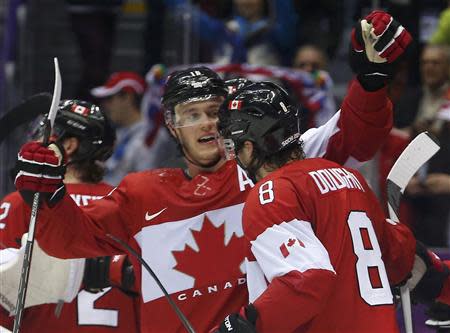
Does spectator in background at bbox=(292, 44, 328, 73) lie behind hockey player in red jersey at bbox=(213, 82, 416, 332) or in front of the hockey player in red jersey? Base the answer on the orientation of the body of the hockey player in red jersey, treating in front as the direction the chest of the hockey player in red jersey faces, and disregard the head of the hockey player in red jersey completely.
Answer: in front

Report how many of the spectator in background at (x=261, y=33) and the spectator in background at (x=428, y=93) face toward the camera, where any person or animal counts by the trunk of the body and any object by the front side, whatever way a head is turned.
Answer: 2

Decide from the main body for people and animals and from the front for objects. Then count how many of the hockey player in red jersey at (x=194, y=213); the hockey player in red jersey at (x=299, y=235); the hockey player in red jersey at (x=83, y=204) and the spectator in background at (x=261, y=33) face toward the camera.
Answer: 2

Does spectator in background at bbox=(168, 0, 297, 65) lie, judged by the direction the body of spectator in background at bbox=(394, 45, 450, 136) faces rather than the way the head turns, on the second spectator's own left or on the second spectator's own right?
on the second spectator's own right

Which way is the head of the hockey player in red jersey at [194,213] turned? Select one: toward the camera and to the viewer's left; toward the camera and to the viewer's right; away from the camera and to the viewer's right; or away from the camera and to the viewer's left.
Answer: toward the camera and to the viewer's right

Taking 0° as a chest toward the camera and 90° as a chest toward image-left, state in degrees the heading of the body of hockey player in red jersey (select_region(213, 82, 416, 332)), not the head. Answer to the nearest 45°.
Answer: approximately 135°

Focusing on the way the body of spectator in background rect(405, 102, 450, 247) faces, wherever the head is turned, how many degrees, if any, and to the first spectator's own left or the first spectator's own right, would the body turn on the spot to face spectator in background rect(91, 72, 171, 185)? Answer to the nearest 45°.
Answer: approximately 45° to the first spectator's own right

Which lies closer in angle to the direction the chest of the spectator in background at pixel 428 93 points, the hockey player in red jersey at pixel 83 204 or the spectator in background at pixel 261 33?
the hockey player in red jersey

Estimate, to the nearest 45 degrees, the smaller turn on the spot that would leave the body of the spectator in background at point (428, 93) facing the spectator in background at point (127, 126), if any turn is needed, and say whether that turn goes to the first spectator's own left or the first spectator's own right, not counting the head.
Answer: approximately 90° to the first spectator's own right
